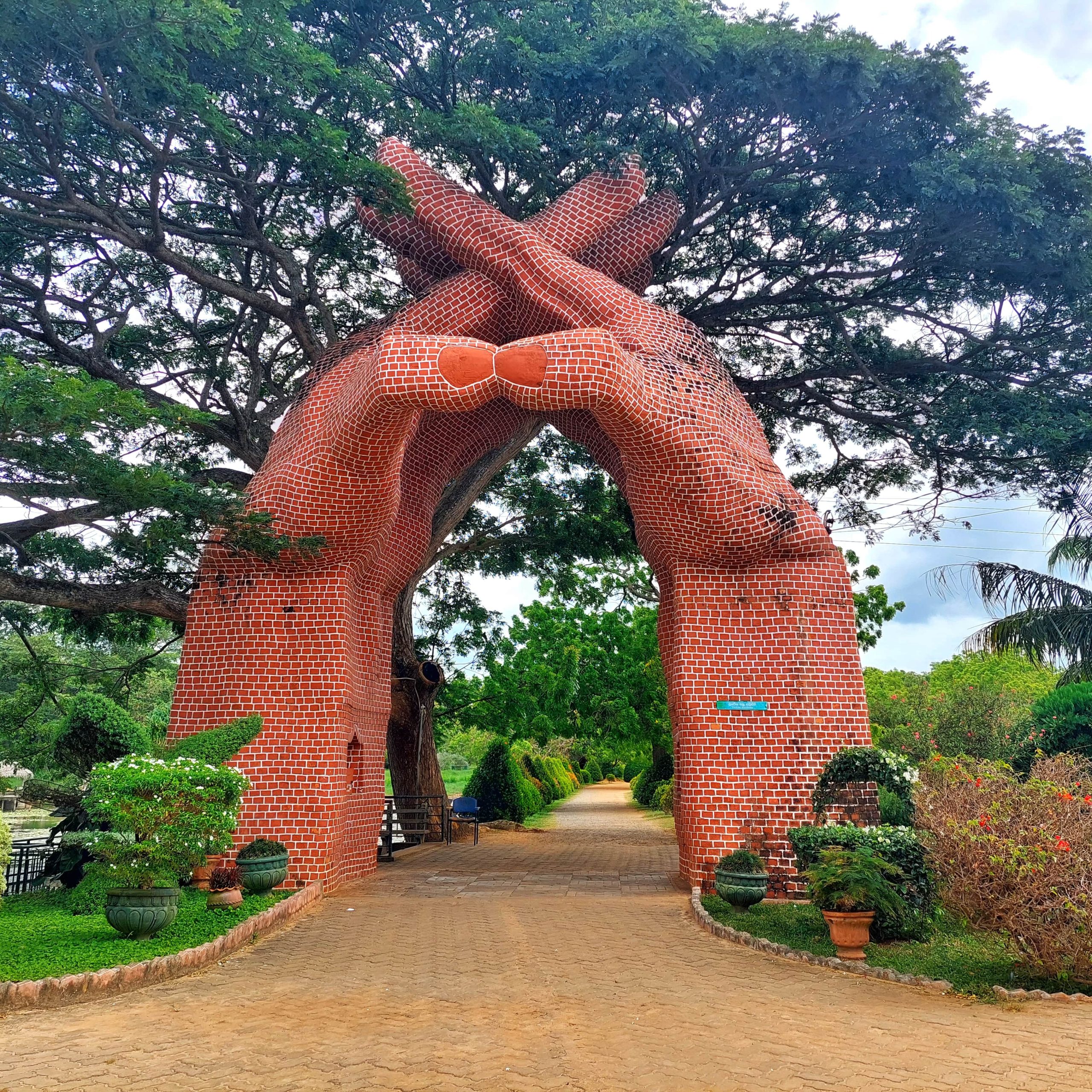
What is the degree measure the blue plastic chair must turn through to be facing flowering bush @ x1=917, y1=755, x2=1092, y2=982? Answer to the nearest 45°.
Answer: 0° — it already faces it

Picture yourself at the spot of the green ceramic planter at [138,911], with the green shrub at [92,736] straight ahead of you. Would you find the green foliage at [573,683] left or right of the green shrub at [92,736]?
right

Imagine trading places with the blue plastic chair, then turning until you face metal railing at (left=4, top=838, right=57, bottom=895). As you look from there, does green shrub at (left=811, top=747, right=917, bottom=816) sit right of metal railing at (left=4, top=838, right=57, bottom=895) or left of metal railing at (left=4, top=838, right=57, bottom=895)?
left

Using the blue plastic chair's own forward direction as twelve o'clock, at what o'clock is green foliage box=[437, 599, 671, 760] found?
The green foliage is roughly at 7 o'clock from the blue plastic chair.

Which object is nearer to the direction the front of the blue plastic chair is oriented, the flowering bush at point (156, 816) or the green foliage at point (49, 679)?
the flowering bush

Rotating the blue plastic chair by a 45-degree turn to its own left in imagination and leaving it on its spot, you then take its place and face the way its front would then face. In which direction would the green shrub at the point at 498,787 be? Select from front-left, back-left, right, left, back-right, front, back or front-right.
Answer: back-left

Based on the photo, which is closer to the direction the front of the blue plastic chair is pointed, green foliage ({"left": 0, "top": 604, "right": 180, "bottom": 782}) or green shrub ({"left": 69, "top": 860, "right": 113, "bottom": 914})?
the green shrub

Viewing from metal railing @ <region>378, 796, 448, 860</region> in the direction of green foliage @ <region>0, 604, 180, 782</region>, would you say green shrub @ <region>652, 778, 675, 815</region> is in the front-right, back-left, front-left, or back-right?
back-right

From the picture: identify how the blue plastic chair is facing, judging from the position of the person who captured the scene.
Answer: facing the viewer

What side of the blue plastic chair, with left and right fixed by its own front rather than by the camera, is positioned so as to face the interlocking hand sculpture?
front
